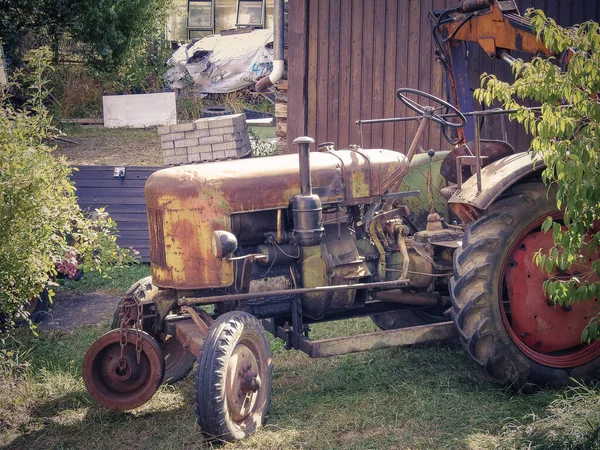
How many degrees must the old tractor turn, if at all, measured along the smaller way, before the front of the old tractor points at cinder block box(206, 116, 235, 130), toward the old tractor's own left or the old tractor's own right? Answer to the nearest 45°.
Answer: approximately 135° to the old tractor's own right

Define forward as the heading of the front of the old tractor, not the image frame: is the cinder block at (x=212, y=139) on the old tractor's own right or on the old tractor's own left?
on the old tractor's own right

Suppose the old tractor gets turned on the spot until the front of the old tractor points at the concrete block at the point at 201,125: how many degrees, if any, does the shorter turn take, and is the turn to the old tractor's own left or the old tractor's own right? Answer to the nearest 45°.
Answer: approximately 135° to the old tractor's own right

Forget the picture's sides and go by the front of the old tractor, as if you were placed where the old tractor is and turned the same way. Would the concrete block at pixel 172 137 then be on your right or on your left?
on your right

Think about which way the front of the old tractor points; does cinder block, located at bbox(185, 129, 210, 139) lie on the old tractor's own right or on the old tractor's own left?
on the old tractor's own right

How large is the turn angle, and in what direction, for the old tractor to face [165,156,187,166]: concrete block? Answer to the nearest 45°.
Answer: approximately 135° to its right

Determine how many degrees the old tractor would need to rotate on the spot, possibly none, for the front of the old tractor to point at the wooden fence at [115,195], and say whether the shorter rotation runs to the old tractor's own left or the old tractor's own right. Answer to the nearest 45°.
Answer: approximately 90° to the old tractor's own right

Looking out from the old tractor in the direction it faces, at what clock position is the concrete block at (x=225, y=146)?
The concrete block is roughly at 4 o'clock from the old tractor.

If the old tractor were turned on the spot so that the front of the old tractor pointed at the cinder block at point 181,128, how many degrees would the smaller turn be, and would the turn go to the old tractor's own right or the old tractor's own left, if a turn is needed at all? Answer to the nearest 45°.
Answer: approximately 135° to the old tractor's own right

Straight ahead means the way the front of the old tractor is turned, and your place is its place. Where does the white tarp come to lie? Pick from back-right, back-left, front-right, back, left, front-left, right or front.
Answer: back-right

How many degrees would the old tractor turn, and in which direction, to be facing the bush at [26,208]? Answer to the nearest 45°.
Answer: approximately 45° to its right

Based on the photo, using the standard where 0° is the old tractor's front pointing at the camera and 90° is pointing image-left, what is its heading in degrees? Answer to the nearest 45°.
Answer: approximately 45°

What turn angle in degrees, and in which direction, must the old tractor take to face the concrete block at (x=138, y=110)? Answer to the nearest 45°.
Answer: approximately 135° to its right
